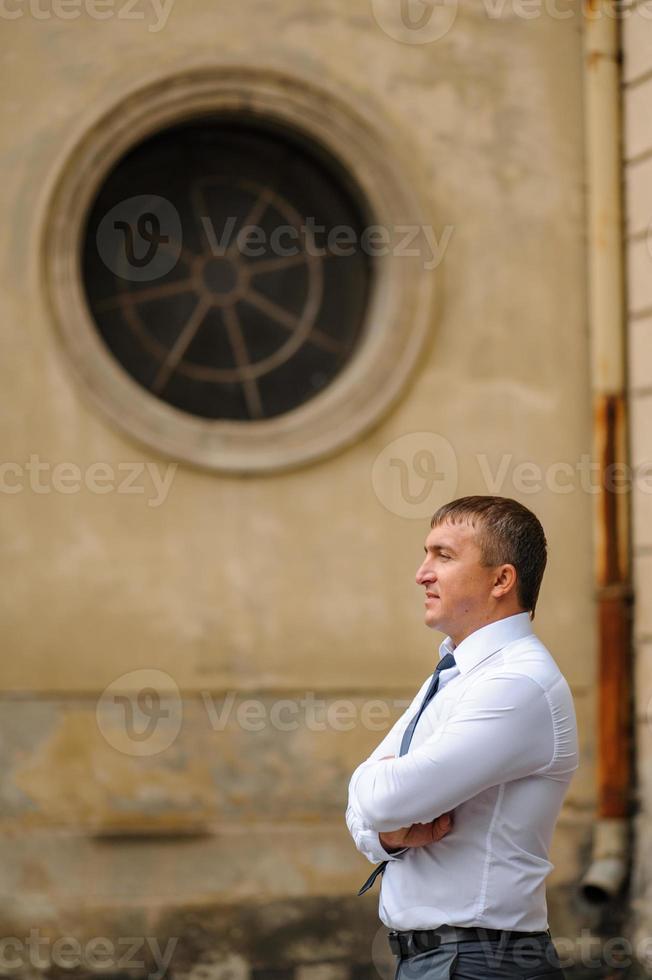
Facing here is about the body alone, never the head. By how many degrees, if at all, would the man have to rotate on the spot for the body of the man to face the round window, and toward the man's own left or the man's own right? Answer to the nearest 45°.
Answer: approximately 90° to the man's own right

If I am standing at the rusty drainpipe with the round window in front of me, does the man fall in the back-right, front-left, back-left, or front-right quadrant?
front-left

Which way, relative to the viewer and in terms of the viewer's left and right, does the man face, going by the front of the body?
facing to the left of the viewer

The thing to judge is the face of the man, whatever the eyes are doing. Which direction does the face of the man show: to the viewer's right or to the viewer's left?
to the viewer's left

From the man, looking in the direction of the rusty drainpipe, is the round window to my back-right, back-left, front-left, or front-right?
front-left

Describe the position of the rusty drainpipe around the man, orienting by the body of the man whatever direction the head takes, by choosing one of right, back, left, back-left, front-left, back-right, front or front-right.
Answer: right
